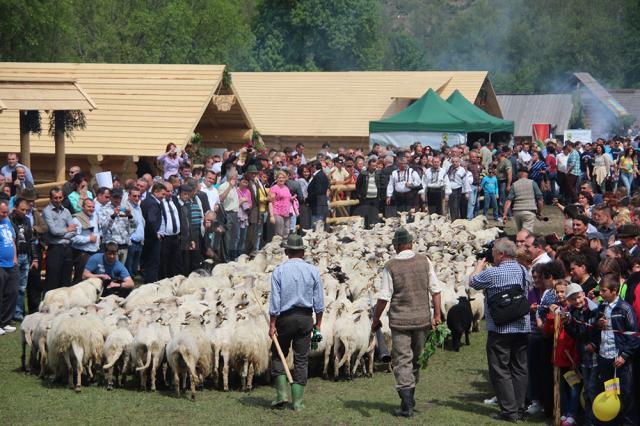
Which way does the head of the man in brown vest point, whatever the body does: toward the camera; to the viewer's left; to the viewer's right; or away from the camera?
away from the camera

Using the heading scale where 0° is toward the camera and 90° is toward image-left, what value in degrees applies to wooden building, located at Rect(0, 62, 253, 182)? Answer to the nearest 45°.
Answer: approximately 315°

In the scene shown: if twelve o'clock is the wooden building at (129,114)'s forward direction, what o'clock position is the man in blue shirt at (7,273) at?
The man in blue shirt is roughly at 2 o'clock from the wooden building.

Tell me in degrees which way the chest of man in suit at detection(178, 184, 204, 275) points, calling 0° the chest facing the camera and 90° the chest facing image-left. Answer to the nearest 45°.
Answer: approximately 315°

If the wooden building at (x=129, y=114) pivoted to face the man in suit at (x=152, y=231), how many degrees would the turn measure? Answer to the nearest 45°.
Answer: approximately 45° to its right

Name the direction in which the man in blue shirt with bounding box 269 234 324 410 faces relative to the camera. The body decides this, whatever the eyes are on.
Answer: away from the camera

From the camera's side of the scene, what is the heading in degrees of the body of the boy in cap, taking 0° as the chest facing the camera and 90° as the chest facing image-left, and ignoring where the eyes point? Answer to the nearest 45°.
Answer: approximately 45°
